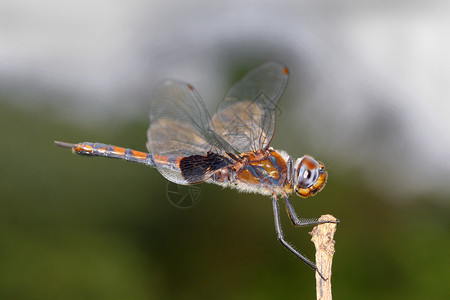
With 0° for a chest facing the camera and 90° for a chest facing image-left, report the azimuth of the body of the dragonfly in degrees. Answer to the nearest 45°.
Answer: approximately 270°
